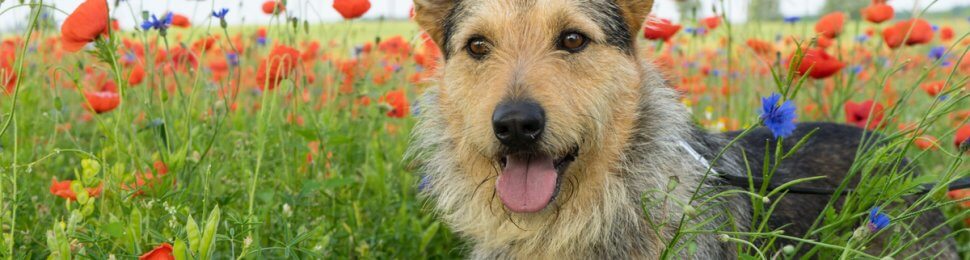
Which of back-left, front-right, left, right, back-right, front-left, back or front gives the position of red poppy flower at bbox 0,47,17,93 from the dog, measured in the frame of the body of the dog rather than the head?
front-right

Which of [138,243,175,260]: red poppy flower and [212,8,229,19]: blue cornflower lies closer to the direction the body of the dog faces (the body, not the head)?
the red poppy flower

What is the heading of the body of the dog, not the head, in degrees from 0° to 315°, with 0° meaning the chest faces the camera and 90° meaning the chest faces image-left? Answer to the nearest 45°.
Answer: approximately 45°

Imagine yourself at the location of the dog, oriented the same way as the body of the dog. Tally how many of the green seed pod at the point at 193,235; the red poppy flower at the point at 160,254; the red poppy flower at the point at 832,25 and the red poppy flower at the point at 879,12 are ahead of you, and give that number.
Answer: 2

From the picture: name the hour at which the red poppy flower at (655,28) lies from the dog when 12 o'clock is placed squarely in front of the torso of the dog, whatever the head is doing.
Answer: The red poppy flower is roughly at 5 o'clock from the dog.

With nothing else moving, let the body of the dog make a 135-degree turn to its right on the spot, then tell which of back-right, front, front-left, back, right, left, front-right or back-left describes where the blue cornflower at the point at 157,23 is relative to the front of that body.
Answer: left

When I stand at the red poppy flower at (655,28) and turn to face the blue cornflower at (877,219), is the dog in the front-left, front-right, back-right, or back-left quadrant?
front-right

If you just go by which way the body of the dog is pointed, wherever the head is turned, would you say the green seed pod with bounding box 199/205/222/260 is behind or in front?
in front

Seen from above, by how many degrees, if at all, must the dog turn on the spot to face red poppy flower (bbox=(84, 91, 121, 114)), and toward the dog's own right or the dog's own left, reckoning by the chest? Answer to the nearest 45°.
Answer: approximately 45° to the dog's own right

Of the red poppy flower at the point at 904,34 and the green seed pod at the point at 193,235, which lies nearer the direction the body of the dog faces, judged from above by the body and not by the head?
the green seed pod

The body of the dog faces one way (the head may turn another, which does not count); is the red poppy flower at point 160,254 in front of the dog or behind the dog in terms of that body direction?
in front

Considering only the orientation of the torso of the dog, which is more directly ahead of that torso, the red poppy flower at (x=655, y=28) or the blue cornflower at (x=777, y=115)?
the blue cornflower

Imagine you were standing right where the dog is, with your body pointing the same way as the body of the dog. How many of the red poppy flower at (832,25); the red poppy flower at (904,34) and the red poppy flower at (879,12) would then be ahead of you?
0

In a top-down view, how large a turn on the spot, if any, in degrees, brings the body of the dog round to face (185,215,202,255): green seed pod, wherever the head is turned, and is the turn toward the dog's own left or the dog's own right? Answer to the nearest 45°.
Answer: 0° — it already faces it

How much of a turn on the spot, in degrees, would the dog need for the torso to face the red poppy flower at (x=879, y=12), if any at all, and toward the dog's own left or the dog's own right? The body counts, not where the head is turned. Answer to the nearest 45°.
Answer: approximately 180°

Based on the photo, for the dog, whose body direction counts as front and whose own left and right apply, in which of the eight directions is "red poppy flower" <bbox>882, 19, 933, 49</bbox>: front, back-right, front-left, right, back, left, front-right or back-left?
back

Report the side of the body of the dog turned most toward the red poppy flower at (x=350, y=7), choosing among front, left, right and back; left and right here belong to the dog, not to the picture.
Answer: right

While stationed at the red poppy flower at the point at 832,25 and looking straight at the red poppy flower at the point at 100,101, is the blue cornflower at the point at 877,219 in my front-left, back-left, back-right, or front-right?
front-left
